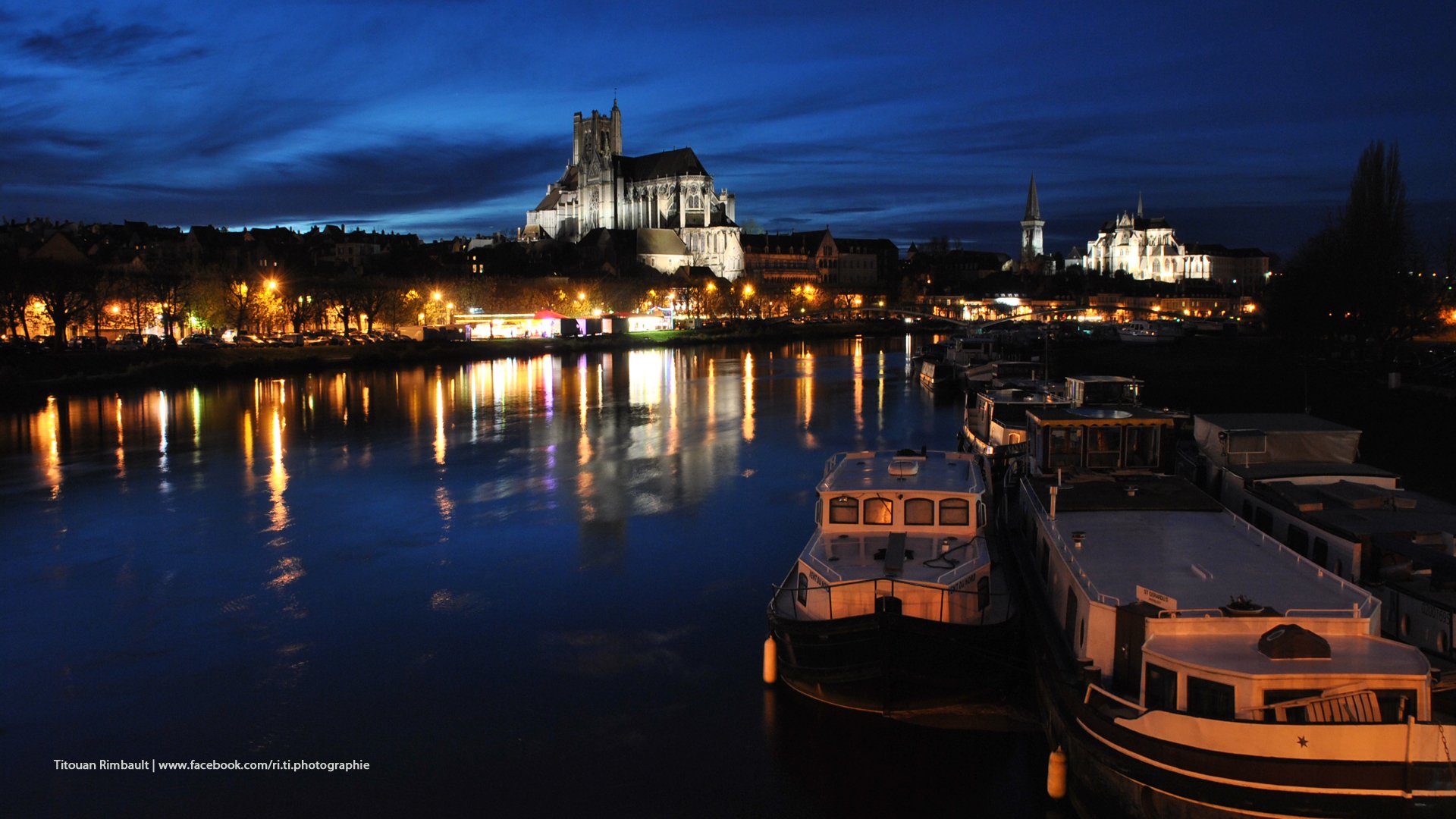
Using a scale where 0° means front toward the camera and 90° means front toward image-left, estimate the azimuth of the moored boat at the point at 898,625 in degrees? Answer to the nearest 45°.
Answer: approximately 0°

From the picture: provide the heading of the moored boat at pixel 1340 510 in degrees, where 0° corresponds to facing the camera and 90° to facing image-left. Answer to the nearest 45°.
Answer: approximately 315°

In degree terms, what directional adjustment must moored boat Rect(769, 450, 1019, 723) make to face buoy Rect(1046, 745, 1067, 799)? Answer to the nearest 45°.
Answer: approximately 45° to its left

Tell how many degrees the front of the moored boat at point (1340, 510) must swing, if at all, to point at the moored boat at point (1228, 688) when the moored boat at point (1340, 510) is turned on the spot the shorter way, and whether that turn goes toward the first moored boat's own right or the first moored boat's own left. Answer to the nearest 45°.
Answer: approximately 45° to the first moored boat's own right

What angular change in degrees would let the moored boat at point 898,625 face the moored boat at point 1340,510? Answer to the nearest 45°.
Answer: approximately 135° to its left

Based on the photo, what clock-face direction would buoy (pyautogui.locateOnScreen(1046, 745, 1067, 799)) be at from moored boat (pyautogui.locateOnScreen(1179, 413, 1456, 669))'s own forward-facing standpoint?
The buoy is roughly at 2 o'clock from the moored boat.

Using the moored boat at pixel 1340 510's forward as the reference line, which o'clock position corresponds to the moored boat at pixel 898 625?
the moored boat at pixel 898 625 is roughly at 3 o'clock from the moored boat at pixel 1340 510.
